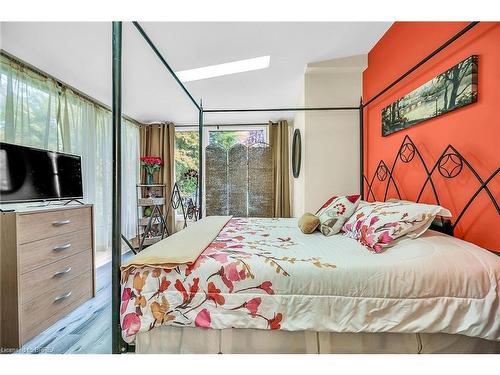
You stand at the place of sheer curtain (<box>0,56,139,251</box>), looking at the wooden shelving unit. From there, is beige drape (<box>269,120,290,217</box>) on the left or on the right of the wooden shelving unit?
right

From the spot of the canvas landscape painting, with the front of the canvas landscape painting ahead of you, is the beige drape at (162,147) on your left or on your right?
on your right

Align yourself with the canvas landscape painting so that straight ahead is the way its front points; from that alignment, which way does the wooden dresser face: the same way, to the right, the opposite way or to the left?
the opposite way

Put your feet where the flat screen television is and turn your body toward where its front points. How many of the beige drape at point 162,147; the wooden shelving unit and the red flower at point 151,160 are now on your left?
3

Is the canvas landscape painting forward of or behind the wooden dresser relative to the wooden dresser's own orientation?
forward

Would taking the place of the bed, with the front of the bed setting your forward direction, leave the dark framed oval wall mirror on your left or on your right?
on your right

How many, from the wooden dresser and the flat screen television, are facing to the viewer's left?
0

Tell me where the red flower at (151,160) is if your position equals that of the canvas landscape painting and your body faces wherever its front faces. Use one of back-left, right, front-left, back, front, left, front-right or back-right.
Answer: front-right

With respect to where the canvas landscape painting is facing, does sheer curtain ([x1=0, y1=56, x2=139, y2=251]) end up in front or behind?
in front

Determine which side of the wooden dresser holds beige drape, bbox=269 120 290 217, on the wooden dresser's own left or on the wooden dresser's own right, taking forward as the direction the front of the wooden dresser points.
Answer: on the wooden dresser's own left

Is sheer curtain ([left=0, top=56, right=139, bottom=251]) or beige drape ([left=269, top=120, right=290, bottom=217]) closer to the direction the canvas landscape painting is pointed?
the sheer curtain

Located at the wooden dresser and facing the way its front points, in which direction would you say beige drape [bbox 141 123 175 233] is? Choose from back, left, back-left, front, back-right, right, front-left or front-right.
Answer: left

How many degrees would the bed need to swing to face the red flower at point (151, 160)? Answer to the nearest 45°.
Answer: approximately 45° to its right

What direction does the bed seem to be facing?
to the viewer's left
